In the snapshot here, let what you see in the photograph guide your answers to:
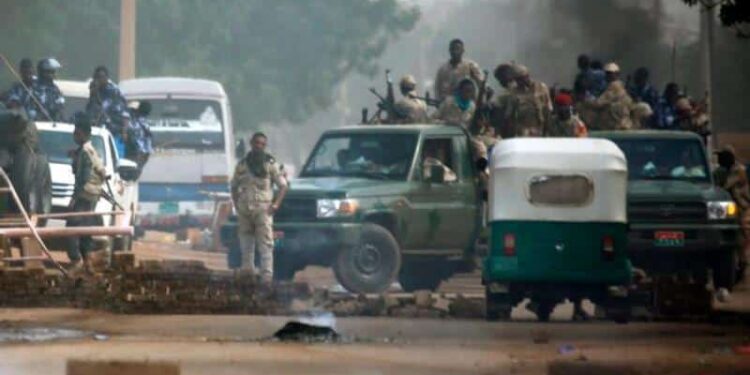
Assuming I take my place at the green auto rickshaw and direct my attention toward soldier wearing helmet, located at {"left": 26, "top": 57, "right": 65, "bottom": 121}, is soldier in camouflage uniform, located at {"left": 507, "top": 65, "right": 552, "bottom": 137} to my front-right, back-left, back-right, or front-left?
front-right

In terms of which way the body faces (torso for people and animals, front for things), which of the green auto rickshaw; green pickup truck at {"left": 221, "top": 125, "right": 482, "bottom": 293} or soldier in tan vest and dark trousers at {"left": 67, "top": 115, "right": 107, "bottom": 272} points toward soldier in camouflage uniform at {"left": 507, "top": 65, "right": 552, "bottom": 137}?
the green auto rickshaw

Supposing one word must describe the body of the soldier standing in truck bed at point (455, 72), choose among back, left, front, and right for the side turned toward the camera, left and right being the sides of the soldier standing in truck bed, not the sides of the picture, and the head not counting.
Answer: front

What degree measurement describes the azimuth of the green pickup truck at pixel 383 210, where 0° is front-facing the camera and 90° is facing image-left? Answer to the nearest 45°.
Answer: approximately 45°

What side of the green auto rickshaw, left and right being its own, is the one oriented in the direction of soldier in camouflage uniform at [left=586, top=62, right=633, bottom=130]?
front

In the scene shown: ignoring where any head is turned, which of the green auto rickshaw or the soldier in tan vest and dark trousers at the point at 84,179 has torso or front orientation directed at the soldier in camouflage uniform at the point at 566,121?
the green auto rickshaw

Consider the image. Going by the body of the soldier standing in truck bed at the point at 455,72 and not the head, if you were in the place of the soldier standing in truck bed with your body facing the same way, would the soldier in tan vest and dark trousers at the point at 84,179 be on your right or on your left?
on your right

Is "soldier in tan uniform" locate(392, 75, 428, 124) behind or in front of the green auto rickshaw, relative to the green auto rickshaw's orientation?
in front

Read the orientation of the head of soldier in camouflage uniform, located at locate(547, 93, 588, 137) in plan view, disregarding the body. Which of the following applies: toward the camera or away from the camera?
toward the camera
